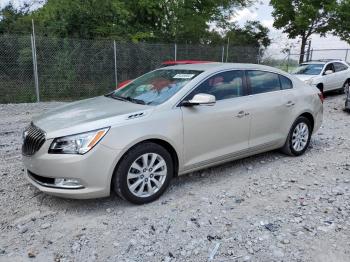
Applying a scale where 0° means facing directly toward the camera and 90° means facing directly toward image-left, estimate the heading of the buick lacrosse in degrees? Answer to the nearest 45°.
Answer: approximately 45°

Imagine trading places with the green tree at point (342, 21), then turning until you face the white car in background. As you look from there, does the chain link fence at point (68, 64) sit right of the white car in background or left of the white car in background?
right

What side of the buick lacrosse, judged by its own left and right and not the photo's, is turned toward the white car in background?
back

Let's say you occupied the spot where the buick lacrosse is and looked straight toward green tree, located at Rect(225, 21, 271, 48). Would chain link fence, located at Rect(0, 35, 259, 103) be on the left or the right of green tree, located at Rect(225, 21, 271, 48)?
left

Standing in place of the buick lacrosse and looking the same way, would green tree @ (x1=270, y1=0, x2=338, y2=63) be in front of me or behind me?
behind

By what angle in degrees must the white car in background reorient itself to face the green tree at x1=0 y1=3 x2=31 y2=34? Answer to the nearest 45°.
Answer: approximately 45° to its right

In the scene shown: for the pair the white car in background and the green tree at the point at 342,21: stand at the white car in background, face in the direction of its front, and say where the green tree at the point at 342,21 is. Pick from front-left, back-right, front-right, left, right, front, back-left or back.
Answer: back-right

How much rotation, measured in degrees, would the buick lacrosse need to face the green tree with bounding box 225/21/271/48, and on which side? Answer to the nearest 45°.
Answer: approximately 135° to its right

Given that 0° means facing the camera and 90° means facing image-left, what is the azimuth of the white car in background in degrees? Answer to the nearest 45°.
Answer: approximately 45°

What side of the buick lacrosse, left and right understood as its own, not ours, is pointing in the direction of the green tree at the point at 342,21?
back
